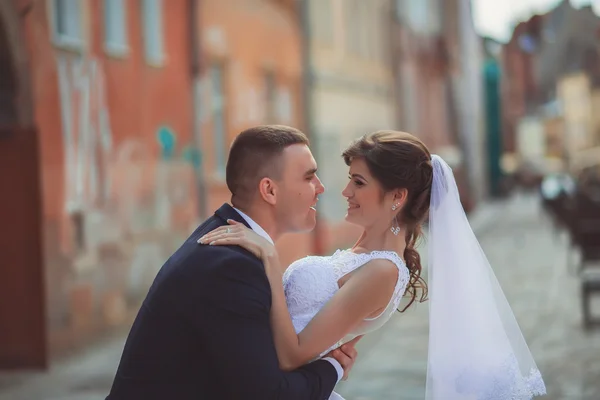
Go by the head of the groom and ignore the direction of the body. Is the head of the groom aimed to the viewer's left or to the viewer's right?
to the viewer's right

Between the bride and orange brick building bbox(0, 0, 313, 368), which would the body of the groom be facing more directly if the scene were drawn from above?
the bride

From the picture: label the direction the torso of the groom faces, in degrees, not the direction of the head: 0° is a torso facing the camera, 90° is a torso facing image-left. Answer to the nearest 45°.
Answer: approximately 270°

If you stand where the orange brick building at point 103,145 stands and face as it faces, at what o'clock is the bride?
The bride is roughly at 1 o'clock from the orange brick building.
